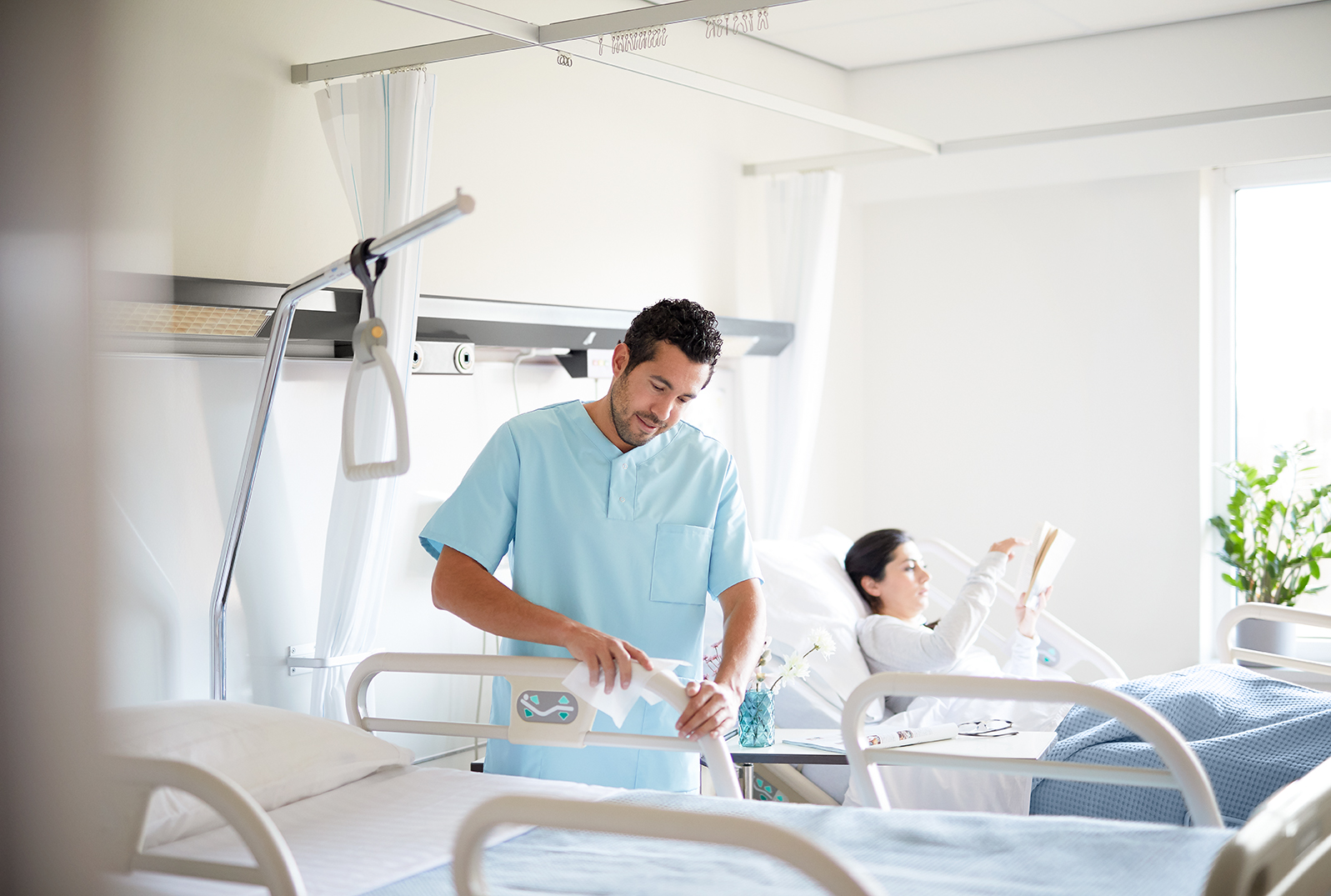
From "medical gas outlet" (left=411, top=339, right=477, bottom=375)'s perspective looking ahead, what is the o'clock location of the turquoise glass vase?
The turquoise glass vase is roughly at 12 o'clock from the medical gas outlet.

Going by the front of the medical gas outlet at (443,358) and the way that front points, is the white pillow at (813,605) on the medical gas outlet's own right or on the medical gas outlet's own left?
on the medical gas outlet's own left

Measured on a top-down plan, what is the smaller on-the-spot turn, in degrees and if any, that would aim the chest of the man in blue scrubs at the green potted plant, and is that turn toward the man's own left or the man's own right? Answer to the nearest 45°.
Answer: approximately 135° to the man's own left

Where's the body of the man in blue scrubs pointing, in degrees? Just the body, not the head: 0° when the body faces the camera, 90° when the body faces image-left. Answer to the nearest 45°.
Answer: approximately 0°

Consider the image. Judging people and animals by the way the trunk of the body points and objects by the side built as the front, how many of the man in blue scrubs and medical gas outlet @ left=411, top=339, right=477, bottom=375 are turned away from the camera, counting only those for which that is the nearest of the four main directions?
0

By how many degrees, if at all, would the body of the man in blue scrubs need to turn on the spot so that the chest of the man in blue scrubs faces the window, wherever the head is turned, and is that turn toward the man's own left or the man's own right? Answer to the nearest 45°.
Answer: approximately 135° to the man's own left

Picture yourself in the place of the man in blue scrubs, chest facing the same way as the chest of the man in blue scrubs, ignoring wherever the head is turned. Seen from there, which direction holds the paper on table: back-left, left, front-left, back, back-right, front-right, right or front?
back-left

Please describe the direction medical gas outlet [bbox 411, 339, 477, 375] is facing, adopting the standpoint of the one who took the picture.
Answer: facing the viewer and to the right of the viewer
